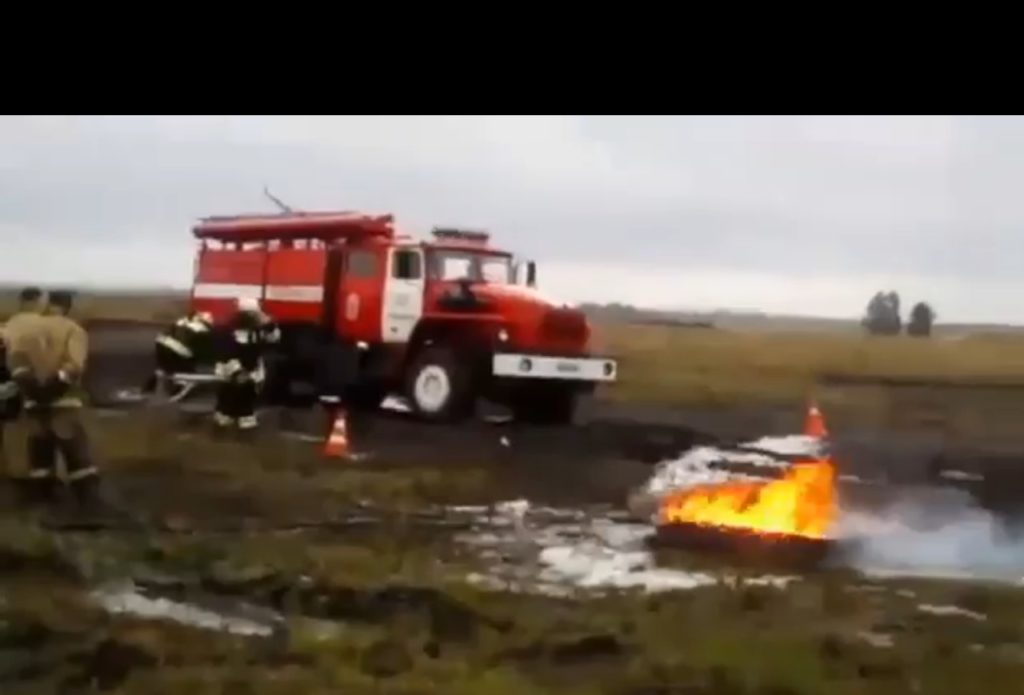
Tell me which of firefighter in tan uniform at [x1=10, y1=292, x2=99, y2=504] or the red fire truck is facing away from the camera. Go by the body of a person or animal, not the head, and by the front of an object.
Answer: the firefighter in tan uniform

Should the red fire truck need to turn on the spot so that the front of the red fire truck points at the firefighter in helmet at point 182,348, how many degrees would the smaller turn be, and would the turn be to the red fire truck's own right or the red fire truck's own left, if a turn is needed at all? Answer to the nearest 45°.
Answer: approximately 135° to the red fire truck's own right

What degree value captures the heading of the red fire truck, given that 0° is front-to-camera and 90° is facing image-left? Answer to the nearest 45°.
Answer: approximately 315°

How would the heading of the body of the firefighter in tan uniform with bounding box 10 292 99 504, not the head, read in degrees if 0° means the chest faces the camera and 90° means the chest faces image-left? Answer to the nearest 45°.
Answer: approximately 180°

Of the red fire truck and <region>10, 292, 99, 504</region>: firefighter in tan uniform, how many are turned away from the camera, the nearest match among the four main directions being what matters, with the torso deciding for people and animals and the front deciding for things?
1
